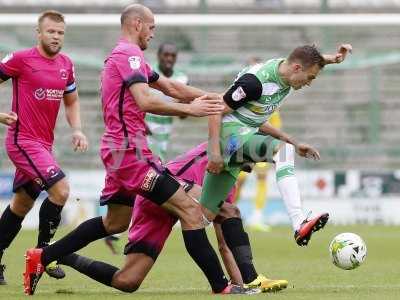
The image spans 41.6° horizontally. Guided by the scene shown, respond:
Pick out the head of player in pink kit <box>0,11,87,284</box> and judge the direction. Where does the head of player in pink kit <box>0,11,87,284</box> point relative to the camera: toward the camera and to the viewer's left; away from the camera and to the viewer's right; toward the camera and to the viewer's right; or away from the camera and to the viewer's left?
toward the camera and to the viewer's right

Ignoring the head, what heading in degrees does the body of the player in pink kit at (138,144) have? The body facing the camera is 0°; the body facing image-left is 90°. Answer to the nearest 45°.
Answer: approximately 270°

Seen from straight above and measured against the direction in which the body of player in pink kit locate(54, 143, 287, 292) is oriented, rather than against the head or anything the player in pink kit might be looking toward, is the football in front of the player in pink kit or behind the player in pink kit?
in front

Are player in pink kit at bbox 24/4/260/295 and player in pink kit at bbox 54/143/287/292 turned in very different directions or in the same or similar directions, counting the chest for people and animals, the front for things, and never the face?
same or similar directions

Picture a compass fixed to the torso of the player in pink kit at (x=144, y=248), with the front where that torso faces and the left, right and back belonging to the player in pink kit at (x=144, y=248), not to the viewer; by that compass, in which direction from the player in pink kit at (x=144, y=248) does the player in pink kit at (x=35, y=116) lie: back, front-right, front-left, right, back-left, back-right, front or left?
back-left

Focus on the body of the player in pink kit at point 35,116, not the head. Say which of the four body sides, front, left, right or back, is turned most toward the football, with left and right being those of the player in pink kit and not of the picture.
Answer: front

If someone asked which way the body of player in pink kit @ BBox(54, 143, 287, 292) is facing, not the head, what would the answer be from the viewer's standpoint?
to the viewer's right

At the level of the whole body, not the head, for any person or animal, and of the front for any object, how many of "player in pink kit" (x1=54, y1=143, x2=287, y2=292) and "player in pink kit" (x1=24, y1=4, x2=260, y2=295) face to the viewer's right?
2

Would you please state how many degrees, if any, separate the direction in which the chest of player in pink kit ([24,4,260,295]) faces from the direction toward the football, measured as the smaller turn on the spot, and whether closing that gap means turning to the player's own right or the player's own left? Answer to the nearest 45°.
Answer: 0° — they already face it

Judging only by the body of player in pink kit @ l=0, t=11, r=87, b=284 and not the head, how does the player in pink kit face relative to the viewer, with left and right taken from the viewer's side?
facing the viewer and to the right of the viewer
